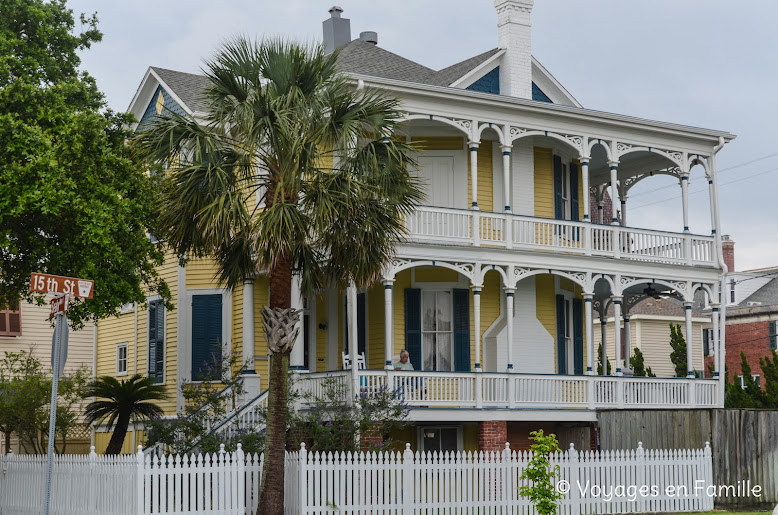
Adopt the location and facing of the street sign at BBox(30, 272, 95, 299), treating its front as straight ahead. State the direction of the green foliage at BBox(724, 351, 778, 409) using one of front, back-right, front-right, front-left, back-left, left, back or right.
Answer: back-left

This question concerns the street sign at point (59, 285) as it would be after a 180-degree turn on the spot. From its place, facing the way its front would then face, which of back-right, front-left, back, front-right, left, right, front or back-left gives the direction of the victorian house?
front-right

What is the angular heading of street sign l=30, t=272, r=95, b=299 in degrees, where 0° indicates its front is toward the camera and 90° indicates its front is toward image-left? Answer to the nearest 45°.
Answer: approximately 0°

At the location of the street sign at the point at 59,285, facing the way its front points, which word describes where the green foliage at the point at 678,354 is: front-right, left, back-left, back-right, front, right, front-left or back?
back-left

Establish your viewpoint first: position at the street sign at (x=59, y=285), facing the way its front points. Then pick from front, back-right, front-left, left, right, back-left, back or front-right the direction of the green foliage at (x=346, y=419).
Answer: back-left

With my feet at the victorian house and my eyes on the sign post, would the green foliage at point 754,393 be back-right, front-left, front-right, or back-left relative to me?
back-left

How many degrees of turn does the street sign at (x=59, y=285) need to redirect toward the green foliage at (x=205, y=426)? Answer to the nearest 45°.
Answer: approximately 180°

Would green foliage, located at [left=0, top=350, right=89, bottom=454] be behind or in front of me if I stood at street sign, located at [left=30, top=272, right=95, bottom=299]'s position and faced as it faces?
behind
